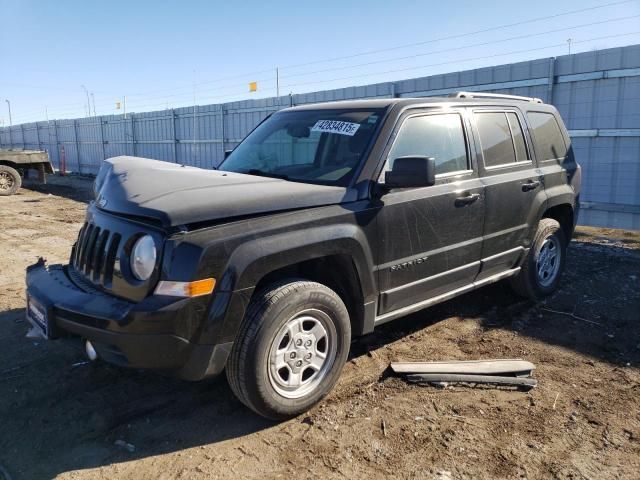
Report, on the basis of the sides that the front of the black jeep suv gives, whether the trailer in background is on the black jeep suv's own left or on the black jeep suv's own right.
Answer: on the black jeep suv's own right

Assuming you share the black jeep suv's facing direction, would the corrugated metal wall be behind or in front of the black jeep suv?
behind

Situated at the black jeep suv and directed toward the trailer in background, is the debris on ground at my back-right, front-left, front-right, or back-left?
back-right
